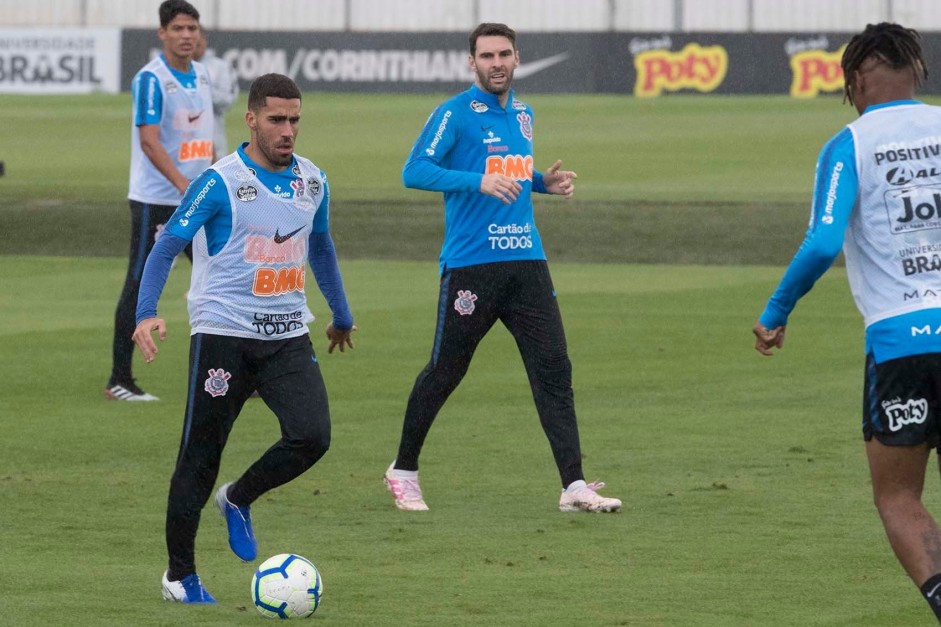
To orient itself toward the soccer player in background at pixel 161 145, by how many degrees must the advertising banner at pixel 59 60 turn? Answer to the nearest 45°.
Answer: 0° — it already faces them

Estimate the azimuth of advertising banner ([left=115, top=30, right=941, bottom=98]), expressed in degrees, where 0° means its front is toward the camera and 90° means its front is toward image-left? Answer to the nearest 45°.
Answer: approximately 0°

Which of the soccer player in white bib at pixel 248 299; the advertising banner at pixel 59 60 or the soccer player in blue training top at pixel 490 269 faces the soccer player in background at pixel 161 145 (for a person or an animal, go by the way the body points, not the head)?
the advertising banner

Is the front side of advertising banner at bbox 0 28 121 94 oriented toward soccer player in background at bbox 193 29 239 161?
yes

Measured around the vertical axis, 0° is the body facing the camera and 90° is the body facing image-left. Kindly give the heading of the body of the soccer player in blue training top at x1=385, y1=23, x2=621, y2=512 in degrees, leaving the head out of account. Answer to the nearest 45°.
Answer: approximately 315°

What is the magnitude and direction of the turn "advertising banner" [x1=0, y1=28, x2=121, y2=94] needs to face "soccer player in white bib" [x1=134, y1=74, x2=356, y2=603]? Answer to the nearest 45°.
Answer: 0° — it already faces them

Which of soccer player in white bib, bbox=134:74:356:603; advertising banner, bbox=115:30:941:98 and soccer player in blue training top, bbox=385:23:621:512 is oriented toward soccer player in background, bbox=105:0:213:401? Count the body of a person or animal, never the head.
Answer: the advertising banner

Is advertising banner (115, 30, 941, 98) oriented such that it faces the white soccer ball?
yes

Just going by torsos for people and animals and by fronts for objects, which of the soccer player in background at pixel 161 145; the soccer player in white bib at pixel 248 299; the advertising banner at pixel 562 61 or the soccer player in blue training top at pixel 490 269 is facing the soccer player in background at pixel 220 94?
the advertising banner

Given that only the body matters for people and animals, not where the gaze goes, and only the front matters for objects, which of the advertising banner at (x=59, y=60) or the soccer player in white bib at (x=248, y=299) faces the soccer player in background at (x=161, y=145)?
the advertising banner

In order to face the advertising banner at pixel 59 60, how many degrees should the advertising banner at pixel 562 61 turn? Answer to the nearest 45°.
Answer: approximately 90° to its right

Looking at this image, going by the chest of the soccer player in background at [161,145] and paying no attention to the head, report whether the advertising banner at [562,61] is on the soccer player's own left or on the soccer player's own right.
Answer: on the soccer player's own left

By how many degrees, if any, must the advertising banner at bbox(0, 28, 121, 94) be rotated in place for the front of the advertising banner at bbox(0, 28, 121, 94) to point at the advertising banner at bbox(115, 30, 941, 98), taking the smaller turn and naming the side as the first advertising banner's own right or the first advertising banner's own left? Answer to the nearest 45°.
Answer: approximately 90° to the first advertising banner's own left

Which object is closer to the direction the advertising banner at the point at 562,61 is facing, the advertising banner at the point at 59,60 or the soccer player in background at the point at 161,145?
the soccer player in background

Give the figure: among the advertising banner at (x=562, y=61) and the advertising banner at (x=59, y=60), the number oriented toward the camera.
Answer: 2
